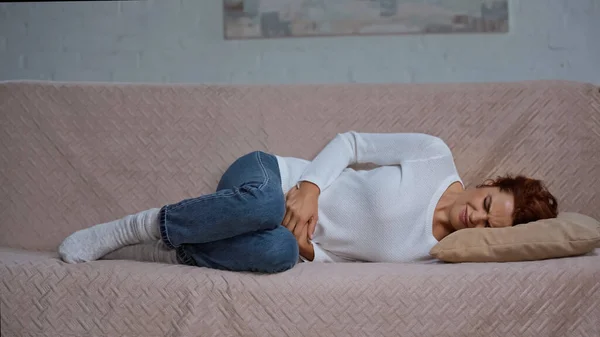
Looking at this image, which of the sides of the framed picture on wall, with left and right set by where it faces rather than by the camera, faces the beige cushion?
front

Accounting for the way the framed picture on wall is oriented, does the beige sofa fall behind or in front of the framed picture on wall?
in front

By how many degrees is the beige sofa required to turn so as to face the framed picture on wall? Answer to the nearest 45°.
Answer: approximately 135° to its left

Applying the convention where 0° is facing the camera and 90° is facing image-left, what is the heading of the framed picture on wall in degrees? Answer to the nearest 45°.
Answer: approximately 0°

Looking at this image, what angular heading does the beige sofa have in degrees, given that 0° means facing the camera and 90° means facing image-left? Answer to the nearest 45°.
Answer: approximately 0°

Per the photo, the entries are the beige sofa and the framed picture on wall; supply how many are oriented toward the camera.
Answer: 2
